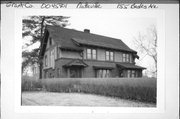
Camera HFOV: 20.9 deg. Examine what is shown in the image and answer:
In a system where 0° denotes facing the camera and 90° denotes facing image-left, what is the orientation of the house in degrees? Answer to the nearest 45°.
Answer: approximately 315°
